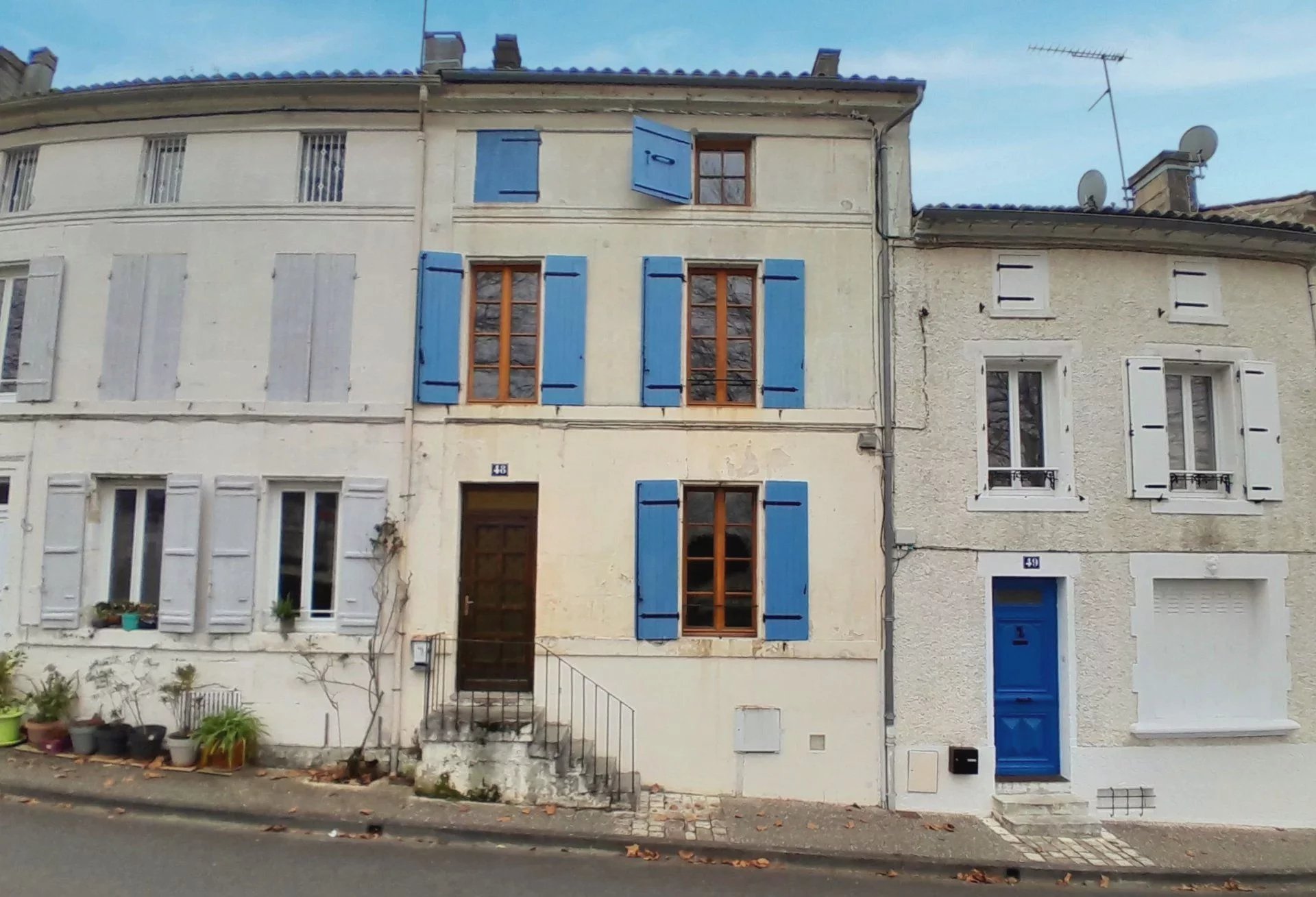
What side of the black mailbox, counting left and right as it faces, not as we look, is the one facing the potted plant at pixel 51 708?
right

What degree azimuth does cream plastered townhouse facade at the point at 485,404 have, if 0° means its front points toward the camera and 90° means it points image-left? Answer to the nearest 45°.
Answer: approximately 0°

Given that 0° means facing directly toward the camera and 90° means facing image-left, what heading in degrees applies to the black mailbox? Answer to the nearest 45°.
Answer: approximately 0°

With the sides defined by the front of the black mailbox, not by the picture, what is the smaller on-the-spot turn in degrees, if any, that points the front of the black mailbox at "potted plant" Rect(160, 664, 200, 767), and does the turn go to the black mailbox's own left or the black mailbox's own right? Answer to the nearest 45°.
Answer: approximately 90° to the black mailbox's own right

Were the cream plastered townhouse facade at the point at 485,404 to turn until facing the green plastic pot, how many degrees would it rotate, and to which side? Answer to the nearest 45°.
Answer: approximately 90° to its right

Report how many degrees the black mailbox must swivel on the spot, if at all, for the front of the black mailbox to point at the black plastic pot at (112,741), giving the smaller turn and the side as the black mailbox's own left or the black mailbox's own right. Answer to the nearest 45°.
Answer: approximately 90° to the black mailbox's own right

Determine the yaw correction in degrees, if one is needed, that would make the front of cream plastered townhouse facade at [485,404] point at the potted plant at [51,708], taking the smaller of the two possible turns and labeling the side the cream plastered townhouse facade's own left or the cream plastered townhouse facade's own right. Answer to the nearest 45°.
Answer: approximately 90° to the cream plastered townhouse facade's own right

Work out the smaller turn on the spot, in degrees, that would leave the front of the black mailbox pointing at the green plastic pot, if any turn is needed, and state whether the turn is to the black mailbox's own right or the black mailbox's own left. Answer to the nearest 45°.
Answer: approximately 90° to the black mailbox's own right

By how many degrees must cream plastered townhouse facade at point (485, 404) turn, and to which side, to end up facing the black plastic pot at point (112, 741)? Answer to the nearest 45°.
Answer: approximately 90° to its right

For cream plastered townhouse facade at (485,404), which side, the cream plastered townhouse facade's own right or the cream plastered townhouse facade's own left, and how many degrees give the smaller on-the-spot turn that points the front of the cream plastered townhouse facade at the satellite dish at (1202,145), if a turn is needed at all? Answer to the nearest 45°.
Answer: approximately 90° to the cream plastered townhouse facade's own left

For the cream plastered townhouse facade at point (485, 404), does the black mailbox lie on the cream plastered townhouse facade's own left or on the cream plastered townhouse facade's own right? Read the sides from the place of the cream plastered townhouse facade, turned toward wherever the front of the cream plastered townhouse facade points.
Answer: on the cream plastered townhouse facade's own left
